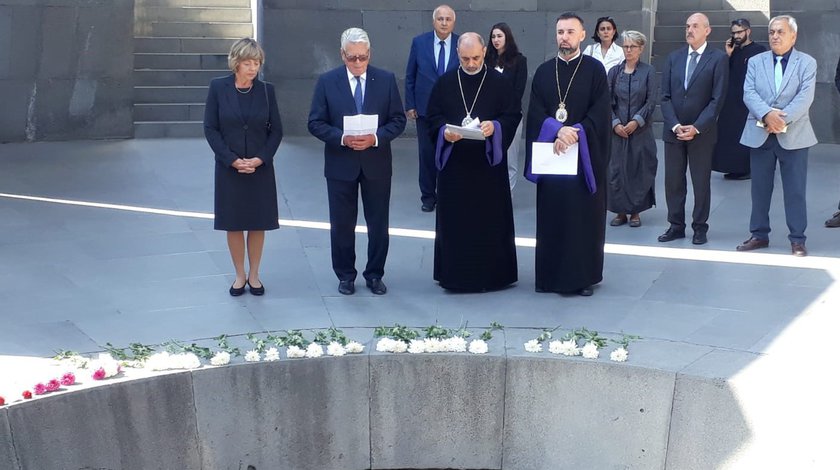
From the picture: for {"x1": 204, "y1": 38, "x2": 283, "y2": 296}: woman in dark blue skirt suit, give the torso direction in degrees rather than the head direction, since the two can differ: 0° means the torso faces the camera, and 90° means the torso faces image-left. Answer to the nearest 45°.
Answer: approximately 0°

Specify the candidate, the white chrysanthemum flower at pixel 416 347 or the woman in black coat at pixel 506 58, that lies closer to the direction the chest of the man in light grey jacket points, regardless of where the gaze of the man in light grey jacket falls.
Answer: the white chrysanthemum flower

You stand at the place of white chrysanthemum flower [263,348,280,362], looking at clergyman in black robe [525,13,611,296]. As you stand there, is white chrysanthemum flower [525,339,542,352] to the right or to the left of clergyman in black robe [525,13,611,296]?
right

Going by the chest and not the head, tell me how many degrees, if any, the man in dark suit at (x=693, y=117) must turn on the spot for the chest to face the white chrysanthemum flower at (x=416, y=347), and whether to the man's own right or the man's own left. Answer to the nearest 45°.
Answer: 0° — they already face it

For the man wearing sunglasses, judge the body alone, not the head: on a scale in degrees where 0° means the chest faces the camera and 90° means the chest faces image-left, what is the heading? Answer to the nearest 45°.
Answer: approximately 0°

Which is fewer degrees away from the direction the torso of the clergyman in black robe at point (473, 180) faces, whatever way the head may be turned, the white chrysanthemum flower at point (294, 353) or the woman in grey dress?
the white chrysanthemum flower

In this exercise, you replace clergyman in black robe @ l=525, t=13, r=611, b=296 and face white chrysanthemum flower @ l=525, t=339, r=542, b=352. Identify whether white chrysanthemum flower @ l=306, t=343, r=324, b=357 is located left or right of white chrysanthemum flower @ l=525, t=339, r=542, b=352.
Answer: right

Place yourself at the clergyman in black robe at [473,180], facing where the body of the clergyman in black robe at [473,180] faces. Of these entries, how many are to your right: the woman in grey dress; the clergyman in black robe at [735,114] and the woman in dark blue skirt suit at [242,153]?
1
